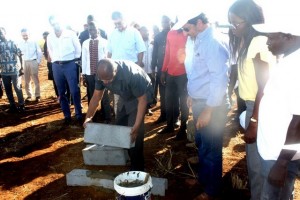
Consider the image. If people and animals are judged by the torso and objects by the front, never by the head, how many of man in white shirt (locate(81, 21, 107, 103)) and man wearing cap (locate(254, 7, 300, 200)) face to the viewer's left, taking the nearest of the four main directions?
1

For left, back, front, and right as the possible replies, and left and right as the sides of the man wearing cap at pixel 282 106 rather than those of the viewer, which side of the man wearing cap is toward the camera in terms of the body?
left

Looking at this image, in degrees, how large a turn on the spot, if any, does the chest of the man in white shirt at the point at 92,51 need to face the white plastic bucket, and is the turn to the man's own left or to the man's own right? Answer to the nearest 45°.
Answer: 0° — they already face it

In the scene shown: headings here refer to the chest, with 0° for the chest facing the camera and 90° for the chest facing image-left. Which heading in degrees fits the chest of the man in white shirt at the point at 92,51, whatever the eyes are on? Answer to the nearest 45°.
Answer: approximately 0°

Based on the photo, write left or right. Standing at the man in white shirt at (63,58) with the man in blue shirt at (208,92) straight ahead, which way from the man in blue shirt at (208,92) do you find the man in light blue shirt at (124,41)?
left

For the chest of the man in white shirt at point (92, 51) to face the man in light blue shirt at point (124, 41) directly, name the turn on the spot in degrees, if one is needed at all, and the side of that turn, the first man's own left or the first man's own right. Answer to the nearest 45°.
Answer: approximately 45° to the first man's own left
